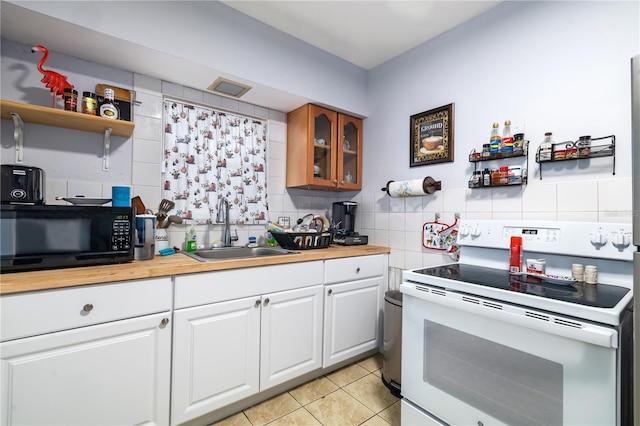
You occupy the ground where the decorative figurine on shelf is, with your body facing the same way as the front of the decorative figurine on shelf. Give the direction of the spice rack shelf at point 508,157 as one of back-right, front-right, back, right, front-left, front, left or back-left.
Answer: back-left

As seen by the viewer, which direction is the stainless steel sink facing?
toward the camera

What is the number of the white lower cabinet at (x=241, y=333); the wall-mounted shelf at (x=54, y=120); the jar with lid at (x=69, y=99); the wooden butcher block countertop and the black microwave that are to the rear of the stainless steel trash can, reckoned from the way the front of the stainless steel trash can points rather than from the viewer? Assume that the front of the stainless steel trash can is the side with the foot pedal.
0

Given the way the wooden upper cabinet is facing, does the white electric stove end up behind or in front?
in front

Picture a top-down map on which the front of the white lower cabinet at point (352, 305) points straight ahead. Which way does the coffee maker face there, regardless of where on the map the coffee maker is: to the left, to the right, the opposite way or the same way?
the same way

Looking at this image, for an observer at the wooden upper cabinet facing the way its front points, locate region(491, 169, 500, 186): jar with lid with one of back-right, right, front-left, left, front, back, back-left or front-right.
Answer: front

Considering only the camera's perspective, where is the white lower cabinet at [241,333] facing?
facing the viewer and to the right of the viewer

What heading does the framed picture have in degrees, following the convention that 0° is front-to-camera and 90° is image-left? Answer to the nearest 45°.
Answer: approximately 45°

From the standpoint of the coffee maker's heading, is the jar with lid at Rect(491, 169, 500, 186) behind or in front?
in front

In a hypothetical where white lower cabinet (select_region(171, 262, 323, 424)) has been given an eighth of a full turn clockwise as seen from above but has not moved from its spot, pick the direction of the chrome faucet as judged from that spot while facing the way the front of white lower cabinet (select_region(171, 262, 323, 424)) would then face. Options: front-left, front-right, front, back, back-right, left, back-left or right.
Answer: back

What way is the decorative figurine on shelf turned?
to the viewer's left

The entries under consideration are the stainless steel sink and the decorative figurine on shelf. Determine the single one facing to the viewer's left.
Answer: the decorative figurine on shelf

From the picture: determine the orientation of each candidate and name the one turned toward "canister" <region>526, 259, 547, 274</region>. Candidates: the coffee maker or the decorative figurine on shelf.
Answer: the coffee maker

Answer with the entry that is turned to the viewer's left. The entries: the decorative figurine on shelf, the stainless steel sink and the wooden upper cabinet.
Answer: the decorative figurine on shelf

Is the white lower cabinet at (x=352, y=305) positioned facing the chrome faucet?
no

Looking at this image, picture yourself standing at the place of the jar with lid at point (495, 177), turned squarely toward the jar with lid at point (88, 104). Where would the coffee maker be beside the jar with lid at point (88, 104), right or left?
right
